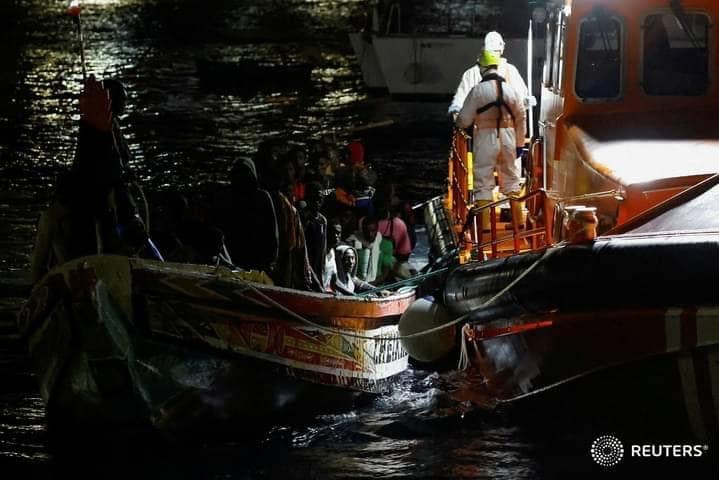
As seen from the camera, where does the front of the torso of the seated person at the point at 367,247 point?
toward the camera

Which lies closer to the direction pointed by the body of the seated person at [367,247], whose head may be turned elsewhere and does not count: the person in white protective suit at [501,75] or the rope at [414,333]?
the rope

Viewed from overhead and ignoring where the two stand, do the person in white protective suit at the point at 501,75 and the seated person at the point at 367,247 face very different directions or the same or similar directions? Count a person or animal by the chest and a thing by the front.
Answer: very different directions

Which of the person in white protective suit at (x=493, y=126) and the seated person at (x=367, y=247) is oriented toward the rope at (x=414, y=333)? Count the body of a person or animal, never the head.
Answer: the seated person

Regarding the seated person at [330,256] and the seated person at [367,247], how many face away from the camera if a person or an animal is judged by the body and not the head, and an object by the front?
0
